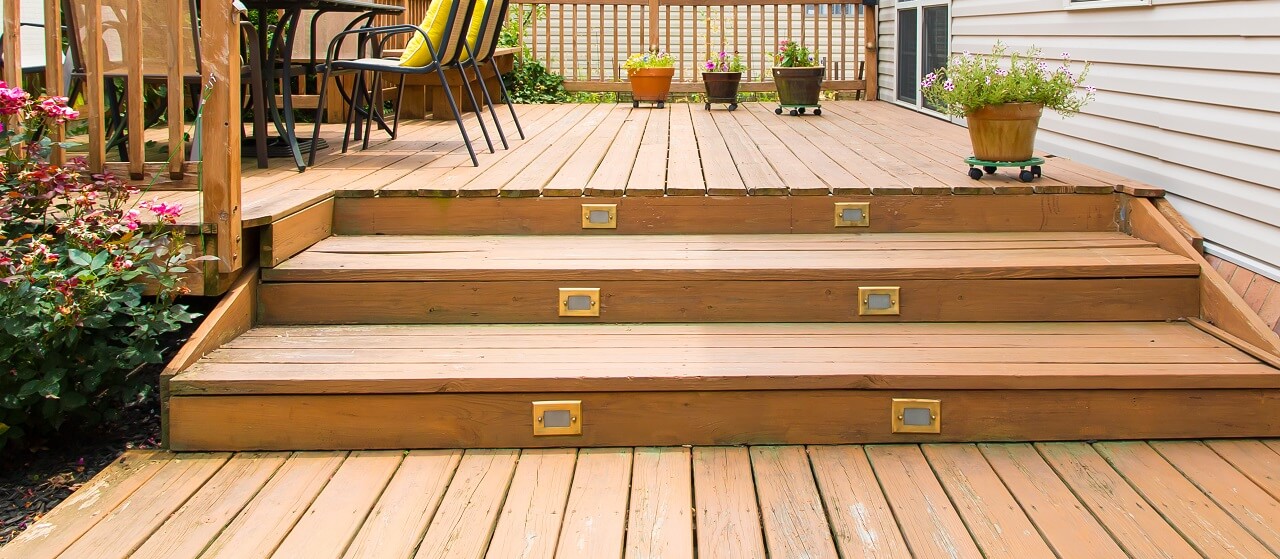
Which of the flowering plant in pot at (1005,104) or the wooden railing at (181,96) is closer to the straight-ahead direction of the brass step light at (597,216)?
the wooden railing

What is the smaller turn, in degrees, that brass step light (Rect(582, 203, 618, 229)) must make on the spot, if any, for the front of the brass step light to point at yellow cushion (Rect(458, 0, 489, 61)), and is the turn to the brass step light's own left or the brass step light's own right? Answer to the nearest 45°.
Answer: approximately 180°

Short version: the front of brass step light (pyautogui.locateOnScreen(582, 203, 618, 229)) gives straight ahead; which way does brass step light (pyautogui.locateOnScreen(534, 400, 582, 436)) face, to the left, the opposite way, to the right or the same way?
the same way

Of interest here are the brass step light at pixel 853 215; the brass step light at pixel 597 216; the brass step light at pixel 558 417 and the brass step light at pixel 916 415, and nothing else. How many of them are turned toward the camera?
4

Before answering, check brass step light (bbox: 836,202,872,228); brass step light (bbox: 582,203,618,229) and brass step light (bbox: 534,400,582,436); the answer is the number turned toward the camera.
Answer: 3

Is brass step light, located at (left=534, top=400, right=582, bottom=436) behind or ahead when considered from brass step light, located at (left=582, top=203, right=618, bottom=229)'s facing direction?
ahead

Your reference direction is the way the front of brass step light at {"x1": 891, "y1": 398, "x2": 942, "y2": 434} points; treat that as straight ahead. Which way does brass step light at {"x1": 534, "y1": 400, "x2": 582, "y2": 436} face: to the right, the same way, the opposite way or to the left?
the same way

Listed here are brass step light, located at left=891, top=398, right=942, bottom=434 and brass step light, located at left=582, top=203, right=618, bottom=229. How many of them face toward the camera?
2

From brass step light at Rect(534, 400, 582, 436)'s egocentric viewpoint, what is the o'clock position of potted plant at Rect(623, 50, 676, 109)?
The potted plant is roughly at 6 o'clock from the brass step light.

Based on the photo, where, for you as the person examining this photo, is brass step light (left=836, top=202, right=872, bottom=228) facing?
facing the viewer

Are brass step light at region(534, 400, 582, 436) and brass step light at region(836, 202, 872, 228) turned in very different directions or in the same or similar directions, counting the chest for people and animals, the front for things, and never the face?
same or similar directions

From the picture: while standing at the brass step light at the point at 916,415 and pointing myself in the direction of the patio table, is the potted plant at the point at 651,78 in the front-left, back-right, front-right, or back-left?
front-right

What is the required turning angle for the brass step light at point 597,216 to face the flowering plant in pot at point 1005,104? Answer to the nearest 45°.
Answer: approximately 90° to its left

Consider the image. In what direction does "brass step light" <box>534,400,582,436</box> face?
toward the camera
